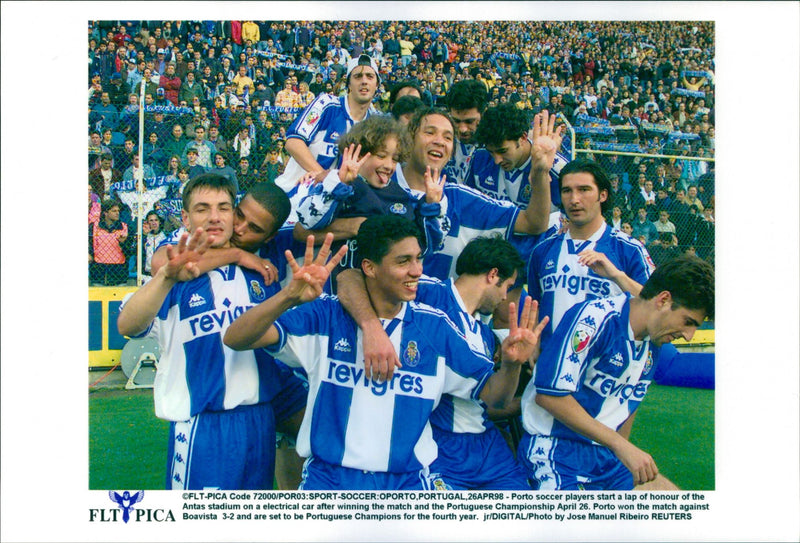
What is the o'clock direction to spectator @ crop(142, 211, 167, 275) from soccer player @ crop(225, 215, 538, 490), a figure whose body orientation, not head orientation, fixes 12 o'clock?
The spectator is roughly at 5 o'clock from the soccer player.

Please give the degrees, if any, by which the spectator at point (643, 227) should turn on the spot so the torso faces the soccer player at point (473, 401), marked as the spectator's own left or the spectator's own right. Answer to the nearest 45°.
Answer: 0° — they already face them

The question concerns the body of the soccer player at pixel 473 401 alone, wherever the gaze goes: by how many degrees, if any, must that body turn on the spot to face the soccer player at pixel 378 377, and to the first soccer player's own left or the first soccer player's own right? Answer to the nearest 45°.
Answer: approximately 90° to the first soccer player's own right

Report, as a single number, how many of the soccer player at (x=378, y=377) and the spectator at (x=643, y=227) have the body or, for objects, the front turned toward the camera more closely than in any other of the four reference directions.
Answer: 2

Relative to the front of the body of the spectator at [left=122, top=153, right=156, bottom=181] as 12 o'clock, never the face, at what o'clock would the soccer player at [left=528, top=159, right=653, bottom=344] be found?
The soccer player is roughly at 11 o'clock from the spectator.

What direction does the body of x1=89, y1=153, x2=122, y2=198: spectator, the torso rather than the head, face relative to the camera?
toward the camera

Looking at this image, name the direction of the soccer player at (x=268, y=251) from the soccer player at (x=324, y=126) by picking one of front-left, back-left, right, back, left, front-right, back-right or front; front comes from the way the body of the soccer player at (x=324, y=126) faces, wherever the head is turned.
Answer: front-right

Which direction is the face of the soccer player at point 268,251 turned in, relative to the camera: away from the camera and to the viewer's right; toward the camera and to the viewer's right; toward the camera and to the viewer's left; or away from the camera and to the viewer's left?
toward the camera and to the viewer's left

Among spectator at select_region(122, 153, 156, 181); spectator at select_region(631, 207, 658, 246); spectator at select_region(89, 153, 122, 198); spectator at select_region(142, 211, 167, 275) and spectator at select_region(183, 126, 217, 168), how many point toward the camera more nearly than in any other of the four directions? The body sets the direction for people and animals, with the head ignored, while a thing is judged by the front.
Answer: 5

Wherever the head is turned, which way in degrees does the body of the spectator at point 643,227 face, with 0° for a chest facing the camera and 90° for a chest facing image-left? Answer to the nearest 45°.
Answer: approximately 0°

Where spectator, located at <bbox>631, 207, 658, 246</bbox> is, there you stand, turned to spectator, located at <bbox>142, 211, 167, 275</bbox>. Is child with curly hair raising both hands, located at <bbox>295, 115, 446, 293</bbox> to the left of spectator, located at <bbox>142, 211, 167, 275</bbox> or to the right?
left

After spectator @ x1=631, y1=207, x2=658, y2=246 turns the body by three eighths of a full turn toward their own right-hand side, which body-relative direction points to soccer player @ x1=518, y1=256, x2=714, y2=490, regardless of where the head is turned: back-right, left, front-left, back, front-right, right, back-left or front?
back-left

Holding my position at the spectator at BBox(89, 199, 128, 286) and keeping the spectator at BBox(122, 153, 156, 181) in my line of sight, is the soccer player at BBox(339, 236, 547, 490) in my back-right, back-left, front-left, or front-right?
back-right

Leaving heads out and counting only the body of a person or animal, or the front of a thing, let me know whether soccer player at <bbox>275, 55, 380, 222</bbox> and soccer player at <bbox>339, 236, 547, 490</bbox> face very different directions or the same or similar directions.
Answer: same or similar directions

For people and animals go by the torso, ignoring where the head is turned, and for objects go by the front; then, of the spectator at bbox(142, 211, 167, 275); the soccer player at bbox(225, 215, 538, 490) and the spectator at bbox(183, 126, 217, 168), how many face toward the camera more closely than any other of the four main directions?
3

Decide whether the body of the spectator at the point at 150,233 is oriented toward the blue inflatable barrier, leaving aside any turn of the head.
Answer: no

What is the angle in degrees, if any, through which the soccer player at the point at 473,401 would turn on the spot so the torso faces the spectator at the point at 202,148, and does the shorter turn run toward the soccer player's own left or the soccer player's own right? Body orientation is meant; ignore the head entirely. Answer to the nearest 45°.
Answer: approximately 180°

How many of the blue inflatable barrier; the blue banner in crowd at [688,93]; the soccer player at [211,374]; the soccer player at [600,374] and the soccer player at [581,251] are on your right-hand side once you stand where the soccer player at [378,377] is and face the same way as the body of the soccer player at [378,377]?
1

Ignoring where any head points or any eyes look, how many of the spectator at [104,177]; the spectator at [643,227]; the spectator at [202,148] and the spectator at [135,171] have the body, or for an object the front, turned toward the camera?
4

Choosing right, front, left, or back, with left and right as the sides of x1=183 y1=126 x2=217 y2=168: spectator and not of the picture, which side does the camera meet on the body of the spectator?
front

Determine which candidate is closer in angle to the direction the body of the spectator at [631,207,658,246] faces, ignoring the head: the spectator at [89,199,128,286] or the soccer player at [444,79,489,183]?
the soccer player

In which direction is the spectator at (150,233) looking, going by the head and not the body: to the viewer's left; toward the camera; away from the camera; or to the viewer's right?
toward the camera
